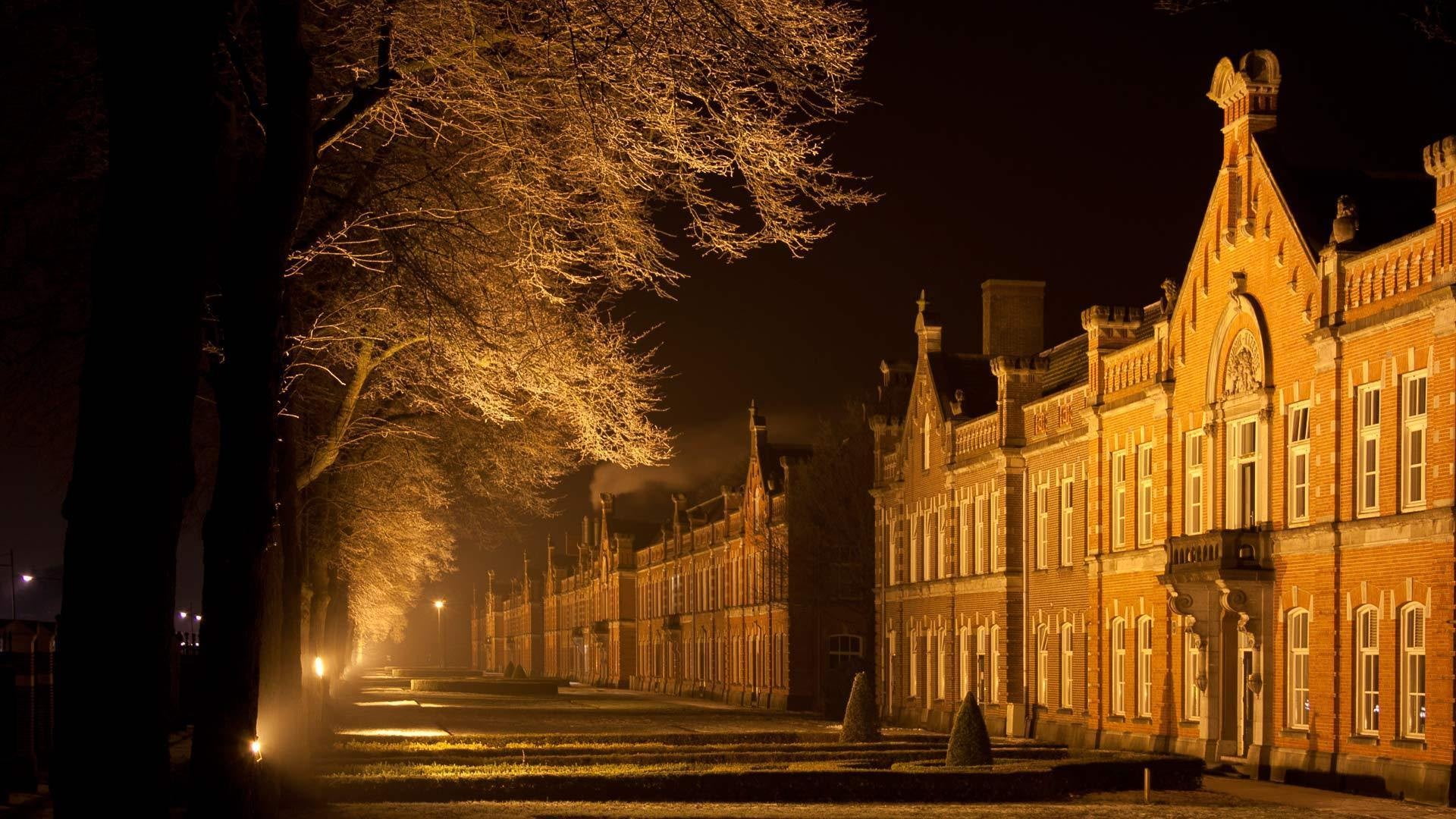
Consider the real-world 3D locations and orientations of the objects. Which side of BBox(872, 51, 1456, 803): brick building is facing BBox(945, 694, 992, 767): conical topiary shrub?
front

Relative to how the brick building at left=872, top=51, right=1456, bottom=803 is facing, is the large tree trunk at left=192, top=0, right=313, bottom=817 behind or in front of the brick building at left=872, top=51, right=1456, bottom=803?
in front

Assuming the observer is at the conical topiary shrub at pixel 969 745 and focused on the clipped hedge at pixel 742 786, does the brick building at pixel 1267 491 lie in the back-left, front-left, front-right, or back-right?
back-left

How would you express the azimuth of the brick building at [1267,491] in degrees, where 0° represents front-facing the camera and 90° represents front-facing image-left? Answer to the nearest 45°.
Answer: approximately 45°

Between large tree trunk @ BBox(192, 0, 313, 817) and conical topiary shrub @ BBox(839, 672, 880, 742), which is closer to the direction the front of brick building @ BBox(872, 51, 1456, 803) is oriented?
the large tree trunk
